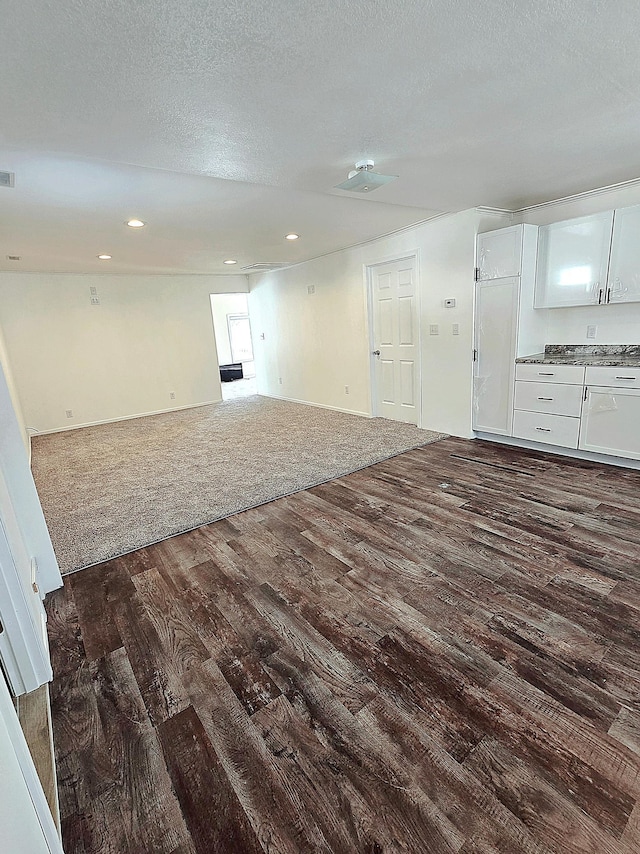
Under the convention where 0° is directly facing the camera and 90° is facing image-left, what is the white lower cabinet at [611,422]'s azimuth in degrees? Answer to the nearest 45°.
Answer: approximately 0°

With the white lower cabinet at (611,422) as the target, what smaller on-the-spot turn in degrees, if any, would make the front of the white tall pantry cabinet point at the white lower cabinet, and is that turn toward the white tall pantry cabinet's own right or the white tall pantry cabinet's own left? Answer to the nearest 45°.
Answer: approximately 90° to the white tall pantry cabinet's own left

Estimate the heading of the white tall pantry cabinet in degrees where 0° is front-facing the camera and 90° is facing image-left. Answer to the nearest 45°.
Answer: approximately 45°

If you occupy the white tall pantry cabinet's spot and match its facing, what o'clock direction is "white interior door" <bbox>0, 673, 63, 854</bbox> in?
The white interior door is roughly at 11 o'clock from the white tall pantry cabinet.

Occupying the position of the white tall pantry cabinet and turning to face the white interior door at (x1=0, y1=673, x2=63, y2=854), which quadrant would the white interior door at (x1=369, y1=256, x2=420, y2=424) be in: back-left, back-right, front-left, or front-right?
back-right

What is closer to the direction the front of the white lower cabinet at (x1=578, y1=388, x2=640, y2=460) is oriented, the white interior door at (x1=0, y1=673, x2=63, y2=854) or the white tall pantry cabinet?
the white interior door

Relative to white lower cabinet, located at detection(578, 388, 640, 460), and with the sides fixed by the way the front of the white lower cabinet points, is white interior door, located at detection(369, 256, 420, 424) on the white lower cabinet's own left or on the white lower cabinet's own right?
on the white lower cabinet's own right

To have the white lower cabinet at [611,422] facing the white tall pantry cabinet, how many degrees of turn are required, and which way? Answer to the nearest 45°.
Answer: approximately 90° to its right

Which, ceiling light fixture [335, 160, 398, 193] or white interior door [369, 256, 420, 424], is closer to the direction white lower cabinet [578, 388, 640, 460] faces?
the ceiling light fixture
